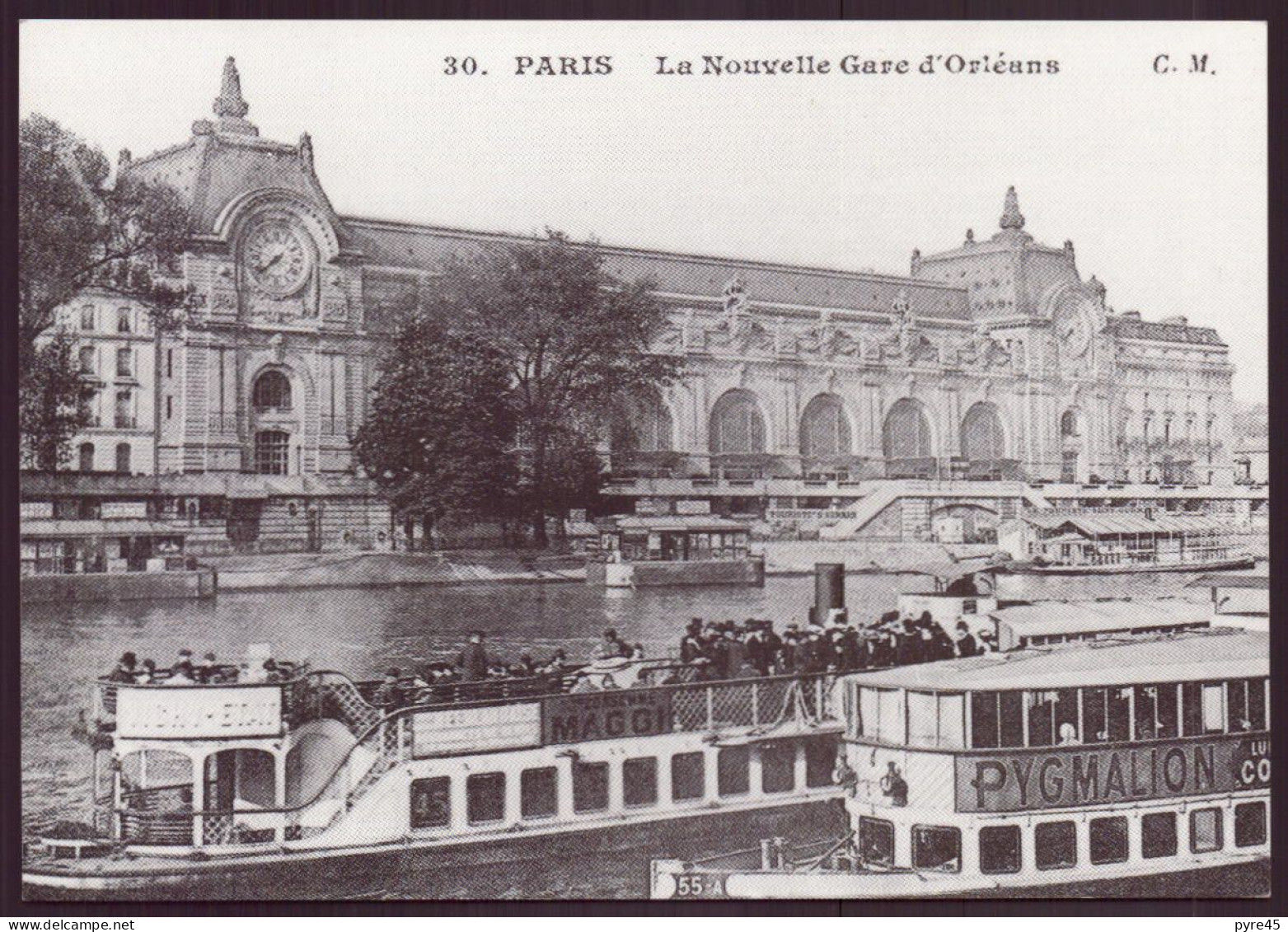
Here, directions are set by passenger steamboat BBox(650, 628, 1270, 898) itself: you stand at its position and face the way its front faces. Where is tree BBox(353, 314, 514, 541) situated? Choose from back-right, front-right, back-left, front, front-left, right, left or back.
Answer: front-right

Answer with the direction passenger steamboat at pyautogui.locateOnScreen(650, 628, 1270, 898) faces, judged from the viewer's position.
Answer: facing the viewer and to the left of the viewer

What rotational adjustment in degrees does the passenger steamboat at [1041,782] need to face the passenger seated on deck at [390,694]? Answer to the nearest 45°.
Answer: approximately 45° to its right

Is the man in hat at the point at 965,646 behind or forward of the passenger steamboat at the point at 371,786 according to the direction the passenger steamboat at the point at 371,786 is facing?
behind

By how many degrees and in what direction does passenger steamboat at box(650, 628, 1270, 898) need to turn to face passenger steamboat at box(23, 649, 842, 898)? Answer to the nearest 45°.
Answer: approximately 45° to its right
